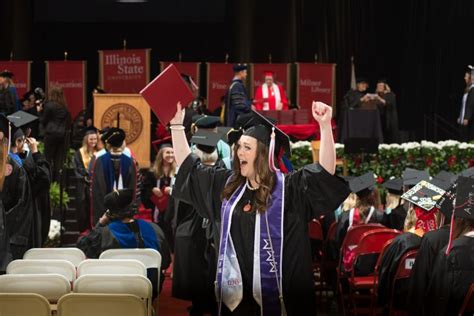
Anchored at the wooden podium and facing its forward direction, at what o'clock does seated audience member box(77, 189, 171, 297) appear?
The seated audience member is roughly at 12 o'clock from the wooden podium.

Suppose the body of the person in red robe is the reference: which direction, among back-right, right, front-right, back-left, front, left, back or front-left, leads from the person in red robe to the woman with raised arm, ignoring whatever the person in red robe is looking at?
front

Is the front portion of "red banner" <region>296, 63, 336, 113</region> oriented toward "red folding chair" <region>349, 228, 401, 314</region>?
yes

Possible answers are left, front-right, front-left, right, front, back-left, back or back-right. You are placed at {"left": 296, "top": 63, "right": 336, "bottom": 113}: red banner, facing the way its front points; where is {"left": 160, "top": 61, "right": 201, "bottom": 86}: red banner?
right

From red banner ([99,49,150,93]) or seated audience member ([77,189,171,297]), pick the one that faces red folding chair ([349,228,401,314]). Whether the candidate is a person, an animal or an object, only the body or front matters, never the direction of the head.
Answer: the red banner

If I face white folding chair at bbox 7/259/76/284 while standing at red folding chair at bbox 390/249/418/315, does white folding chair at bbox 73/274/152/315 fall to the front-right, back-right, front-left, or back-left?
front-left

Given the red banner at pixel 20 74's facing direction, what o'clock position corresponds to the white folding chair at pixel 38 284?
The white folding chair is roughly at 12 o'clock from the red banner.

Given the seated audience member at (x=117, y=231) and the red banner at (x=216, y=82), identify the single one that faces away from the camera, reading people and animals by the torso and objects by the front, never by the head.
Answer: the seated audience member

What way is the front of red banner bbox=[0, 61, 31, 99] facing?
toward the camera

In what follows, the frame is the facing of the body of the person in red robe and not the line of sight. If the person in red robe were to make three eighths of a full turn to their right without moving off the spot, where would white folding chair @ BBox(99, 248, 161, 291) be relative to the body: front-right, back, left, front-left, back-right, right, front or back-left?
back-left

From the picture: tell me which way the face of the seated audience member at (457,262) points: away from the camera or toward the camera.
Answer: away from the camera

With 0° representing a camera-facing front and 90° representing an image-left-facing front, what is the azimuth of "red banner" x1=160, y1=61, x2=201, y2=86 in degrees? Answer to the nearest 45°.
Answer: approximately 0°

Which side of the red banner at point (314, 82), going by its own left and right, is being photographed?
front

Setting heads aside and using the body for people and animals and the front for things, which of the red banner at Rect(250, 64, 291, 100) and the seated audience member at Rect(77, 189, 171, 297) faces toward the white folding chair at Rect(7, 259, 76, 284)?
the red banner

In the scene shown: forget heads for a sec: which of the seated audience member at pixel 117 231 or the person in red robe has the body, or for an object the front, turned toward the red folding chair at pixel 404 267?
the person in red robe

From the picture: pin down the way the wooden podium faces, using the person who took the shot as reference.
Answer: facing the viewer

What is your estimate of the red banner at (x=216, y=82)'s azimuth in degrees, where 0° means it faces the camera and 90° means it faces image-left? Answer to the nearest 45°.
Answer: approximately 0°

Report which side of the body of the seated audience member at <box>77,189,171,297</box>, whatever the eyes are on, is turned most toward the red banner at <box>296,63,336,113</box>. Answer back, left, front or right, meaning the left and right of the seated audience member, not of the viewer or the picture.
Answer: front

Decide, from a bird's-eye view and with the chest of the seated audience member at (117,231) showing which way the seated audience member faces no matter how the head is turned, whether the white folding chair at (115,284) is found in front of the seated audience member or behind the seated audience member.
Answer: behind

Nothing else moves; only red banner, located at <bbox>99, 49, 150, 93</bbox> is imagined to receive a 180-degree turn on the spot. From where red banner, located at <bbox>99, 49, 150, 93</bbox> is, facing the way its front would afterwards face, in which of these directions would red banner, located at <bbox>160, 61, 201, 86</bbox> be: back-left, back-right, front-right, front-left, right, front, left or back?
right

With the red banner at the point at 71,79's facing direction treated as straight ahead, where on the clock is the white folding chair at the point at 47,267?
The white folding chair is roughly at 12 o'clock from the red banner.

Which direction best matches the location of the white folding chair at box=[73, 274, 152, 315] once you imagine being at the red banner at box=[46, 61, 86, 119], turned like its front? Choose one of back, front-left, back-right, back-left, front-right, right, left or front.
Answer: front

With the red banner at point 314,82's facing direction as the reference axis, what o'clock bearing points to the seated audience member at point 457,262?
The seated audience member is roughly at 12 o'clock from the red banner.

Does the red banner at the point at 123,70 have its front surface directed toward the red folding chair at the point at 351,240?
yes
